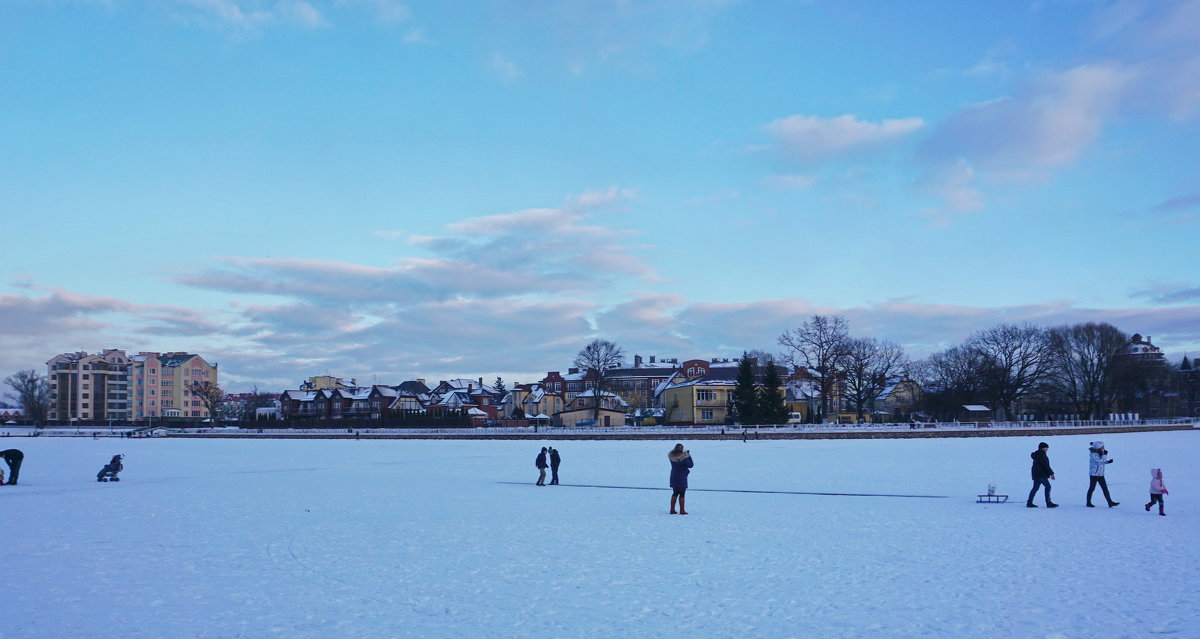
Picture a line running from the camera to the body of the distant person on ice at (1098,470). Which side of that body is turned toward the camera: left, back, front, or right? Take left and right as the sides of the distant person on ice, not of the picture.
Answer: right
